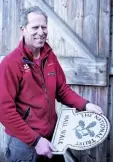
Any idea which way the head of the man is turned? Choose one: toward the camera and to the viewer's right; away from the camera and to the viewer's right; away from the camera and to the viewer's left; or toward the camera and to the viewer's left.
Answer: toward the camera and to the viewer's right

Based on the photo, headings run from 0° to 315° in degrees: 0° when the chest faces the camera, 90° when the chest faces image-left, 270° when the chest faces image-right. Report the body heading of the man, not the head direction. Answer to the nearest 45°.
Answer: approximately 315°
